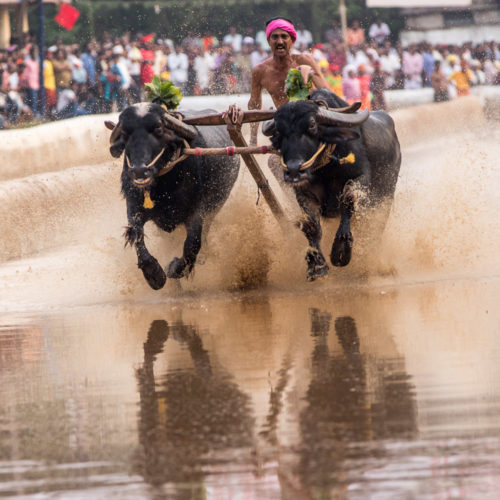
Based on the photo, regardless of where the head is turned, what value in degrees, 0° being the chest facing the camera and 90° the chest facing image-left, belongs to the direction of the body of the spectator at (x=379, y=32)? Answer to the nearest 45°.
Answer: approximately 0°

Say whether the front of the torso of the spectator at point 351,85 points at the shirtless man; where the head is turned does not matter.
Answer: yes

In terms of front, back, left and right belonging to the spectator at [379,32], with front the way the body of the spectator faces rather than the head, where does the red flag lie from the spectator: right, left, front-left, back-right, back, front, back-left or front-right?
front-right

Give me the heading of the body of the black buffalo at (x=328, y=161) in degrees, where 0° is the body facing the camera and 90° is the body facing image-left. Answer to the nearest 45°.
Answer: approximately 45°

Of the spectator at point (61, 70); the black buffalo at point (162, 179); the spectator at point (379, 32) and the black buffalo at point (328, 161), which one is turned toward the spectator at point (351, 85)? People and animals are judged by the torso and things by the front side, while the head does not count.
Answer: the spectator at point (379, 32)

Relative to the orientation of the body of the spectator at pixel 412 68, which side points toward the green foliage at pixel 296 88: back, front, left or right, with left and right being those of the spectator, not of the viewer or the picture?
front

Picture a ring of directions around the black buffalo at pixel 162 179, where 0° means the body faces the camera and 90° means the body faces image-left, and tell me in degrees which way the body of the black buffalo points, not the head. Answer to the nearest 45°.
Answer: approximately 45°

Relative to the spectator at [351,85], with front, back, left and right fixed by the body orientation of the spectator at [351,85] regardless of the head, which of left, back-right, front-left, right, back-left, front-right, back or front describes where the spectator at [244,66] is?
right

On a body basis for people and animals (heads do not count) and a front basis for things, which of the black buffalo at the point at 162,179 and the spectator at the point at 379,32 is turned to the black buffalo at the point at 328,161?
the spectator

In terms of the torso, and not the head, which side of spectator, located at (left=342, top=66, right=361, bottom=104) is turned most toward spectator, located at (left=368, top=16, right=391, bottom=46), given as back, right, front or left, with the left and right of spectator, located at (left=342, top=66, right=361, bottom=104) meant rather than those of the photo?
back
